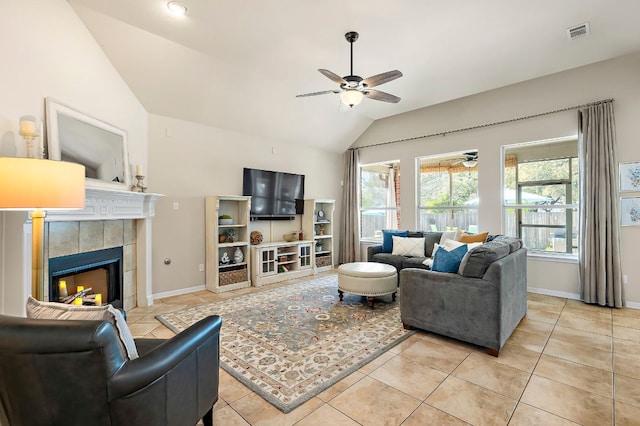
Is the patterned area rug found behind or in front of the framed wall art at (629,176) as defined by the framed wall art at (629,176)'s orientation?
in front

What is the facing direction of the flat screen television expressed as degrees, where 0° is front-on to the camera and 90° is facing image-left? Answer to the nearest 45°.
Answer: approximately 315°

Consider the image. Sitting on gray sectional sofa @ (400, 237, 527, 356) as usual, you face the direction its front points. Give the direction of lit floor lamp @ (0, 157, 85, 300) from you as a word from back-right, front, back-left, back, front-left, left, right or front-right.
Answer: left

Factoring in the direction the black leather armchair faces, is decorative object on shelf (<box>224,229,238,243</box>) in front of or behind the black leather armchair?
in front

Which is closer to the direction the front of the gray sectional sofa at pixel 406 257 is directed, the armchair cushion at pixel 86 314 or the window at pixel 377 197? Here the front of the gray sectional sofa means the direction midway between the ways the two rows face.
the armchair cushion

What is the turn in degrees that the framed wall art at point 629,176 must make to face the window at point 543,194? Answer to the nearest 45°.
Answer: approximately 90° to its right

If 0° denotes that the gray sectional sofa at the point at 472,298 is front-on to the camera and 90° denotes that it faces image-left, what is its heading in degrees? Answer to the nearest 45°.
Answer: approximately 135°

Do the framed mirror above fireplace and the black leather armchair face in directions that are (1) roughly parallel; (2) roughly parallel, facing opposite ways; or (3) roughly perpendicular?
roughly perpendicular

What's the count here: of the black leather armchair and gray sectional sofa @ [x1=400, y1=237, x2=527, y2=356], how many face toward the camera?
0

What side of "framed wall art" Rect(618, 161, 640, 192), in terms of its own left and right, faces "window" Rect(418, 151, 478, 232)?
right

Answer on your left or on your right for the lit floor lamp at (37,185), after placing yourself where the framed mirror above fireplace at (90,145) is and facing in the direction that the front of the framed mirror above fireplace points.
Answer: on your right

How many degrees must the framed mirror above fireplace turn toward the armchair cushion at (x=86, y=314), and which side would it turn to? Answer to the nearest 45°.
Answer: approximately 45° to its right

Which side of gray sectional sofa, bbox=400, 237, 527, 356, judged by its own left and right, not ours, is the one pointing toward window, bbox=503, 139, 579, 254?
right

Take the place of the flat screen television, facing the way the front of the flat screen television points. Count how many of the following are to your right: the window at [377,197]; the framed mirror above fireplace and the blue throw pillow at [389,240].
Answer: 1
